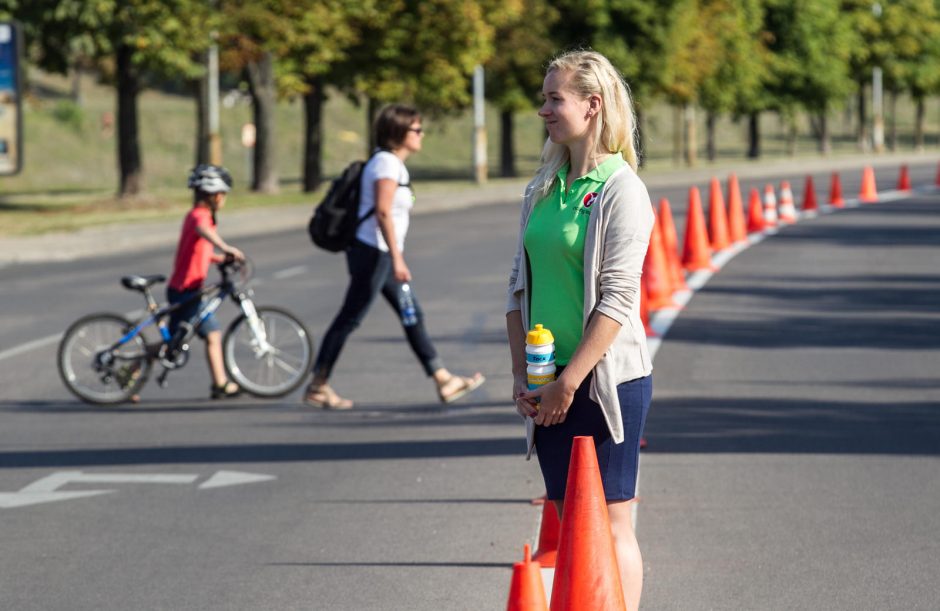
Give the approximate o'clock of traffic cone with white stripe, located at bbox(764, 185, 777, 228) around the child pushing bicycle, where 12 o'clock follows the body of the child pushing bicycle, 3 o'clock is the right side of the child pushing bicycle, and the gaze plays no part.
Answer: The traffic cone with white stripe is roughly at 10 o'clock from the child pushing bicycle.

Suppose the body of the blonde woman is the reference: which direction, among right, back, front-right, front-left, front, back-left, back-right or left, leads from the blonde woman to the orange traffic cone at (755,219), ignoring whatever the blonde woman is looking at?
back-right

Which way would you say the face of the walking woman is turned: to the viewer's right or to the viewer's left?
to the viewer's right

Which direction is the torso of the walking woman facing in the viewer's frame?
to the viewer's right

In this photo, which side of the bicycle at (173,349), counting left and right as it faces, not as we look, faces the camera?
right

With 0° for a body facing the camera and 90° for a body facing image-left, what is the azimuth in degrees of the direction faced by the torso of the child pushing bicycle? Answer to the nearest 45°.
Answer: approximately 270°

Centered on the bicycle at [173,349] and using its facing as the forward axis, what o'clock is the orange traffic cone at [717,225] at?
The orange traffic cone is roughly at 10 o'clock from the bicycle.

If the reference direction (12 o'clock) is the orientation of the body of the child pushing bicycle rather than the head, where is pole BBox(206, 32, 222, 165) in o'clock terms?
The pole is roughly at 9 o'clock from the child pushing bicycle.

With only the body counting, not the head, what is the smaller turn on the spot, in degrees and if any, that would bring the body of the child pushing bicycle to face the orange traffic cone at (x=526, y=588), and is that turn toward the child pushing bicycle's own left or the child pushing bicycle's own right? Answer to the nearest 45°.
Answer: approximately 90° to the child pushing bicycle's own right
